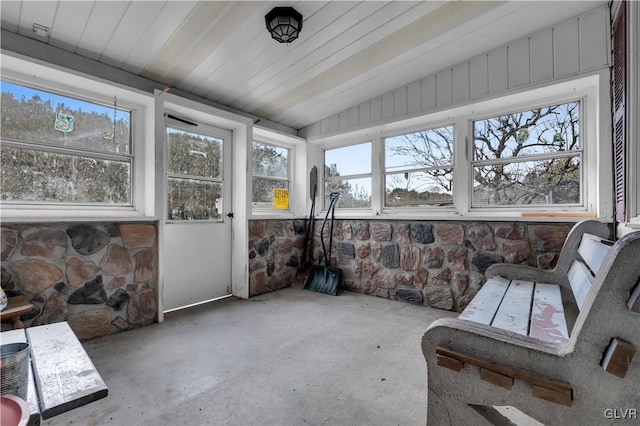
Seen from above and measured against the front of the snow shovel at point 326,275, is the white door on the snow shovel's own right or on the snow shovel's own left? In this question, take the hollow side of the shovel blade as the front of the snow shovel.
on the snow shovel's own right

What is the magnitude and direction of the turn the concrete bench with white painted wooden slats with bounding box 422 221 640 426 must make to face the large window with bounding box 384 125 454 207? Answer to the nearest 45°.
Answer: approximately 45° to its right

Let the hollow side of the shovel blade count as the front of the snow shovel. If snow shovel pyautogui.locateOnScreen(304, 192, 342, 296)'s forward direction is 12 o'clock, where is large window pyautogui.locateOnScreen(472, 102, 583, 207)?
The large window is roughly at 10 o'clock from the snow shovel.

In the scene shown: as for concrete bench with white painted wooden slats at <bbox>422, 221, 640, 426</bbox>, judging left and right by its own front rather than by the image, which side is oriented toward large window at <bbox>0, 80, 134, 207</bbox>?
front

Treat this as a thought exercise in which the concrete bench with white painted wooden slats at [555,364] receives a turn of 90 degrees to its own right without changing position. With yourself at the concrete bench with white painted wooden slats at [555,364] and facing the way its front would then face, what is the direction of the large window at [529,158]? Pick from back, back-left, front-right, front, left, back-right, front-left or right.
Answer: front

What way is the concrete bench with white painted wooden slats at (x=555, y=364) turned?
to the viewer's left

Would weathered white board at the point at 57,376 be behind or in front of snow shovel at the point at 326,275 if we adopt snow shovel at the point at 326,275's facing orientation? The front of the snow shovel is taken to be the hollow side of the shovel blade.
in front

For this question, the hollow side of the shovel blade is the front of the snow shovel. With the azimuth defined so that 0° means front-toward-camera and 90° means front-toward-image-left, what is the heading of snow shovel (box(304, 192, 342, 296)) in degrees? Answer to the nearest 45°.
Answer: approximately 0°

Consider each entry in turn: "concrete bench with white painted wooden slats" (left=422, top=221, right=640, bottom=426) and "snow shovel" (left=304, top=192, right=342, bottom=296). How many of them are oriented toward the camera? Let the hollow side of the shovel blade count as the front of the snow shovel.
1

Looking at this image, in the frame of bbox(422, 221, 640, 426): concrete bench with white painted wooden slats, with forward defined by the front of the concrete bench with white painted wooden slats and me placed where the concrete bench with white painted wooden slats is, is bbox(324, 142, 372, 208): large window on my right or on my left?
on my right

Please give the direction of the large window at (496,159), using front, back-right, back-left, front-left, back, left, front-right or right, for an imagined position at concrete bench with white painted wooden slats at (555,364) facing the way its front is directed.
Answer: right

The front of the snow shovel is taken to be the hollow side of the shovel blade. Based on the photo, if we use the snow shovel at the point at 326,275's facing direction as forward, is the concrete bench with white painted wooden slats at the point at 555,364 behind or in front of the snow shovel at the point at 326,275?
in front
